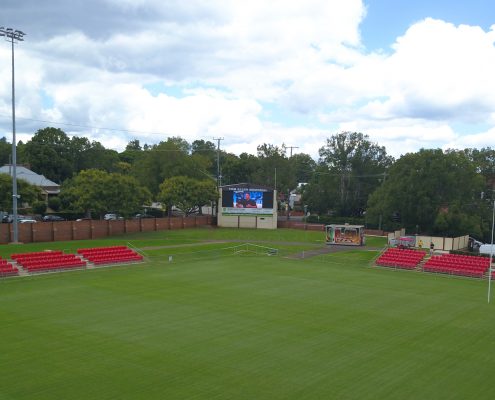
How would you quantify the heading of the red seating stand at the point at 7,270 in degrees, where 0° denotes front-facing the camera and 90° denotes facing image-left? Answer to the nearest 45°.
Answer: approximately 315°

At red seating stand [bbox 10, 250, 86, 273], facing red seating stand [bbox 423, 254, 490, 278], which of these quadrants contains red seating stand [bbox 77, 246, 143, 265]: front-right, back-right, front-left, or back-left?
front-left

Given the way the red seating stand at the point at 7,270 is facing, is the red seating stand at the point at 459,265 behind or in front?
in front

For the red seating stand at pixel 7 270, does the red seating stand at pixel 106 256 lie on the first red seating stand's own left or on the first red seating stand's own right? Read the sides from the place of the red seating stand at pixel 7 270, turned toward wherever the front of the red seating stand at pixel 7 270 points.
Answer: on the first red seating stand's own left

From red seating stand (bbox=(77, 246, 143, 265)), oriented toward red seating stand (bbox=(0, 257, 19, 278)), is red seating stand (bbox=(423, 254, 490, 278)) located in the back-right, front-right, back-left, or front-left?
back-left

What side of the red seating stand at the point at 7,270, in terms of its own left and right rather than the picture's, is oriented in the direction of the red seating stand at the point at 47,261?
left
